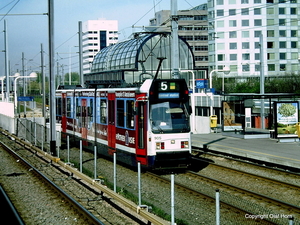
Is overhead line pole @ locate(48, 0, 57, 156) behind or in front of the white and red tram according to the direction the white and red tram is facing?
behind

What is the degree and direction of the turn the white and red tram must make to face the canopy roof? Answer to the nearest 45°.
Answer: approximately 135° to its left

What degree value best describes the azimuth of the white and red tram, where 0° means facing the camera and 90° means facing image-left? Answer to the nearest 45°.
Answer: approximately 315°

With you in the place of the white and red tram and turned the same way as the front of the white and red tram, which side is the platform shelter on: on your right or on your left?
on your left
